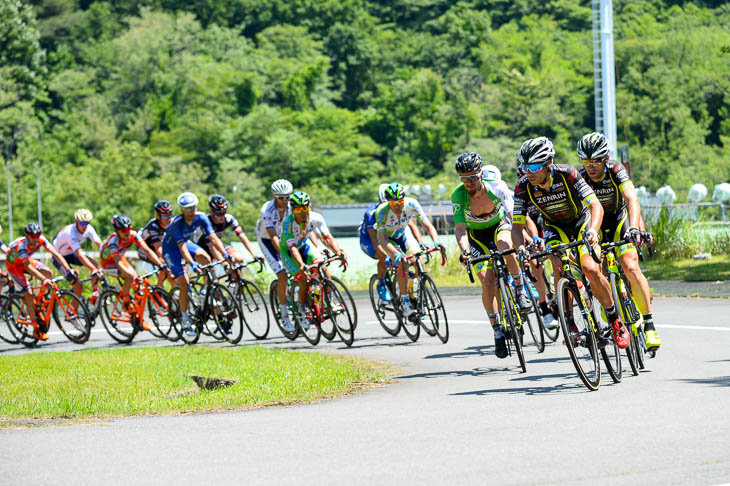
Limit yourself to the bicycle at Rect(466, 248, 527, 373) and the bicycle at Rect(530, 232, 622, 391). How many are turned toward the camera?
2

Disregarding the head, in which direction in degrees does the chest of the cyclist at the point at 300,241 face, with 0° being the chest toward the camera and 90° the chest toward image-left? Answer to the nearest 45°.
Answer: approximately 315°

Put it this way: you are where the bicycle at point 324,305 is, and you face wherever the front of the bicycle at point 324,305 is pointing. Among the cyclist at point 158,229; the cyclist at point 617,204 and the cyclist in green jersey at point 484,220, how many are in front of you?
2

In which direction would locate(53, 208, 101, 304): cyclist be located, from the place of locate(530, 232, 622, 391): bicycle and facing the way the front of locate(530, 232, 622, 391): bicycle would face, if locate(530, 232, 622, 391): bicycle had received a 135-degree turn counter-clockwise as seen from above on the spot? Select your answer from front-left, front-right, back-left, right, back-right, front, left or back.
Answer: left

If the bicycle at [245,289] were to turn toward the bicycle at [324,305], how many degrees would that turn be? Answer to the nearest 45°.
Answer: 0° — it already faces it

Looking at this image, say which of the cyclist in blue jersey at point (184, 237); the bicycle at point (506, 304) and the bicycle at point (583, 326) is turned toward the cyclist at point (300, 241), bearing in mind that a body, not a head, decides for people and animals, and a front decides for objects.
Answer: the cyclist in blue jersey

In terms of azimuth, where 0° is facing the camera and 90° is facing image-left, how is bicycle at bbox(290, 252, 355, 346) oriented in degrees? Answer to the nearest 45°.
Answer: approximately 315°

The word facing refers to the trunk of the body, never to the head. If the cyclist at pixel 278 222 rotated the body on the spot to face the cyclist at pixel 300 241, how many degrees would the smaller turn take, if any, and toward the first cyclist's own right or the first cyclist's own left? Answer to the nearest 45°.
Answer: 0° — they already face them
